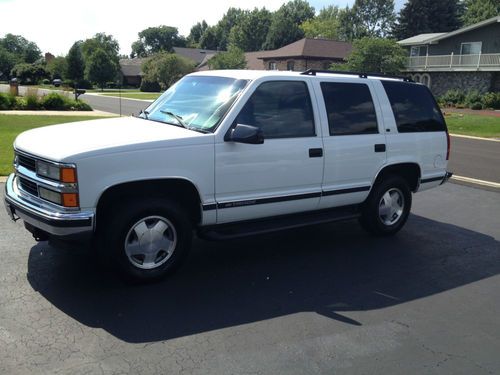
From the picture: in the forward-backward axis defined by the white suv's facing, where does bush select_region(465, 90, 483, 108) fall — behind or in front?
behind

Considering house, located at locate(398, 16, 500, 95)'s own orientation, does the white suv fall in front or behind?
in front

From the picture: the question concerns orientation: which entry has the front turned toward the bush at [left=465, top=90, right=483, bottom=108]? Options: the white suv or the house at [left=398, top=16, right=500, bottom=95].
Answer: the house

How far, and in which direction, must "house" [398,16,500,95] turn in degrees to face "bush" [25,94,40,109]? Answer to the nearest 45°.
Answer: approximately 45° to its right

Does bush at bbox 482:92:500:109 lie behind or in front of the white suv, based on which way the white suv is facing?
behind

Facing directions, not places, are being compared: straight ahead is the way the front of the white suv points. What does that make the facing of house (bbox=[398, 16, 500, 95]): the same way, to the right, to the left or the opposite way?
the same way

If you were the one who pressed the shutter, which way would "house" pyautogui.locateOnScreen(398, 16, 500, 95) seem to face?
facing the viewer

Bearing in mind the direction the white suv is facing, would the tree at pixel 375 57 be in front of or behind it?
behind

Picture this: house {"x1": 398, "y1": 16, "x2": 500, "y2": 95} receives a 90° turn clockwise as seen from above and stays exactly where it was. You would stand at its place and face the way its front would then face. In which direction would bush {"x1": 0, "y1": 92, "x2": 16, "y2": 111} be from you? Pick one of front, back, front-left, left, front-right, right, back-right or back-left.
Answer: front-left

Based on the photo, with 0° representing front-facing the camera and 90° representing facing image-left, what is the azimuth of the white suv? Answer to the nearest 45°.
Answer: approximately 45°

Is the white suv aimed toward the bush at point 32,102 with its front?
no

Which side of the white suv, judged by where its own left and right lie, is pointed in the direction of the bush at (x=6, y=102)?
right

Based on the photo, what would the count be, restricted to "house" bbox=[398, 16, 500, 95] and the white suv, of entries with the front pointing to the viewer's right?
0

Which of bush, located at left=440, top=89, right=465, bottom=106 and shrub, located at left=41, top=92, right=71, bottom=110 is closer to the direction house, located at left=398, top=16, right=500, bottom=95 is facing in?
the bush

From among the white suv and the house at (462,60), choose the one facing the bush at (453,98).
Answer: the house

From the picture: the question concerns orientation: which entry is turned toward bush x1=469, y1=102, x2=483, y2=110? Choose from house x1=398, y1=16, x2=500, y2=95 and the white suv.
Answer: the house

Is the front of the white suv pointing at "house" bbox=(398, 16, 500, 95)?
no

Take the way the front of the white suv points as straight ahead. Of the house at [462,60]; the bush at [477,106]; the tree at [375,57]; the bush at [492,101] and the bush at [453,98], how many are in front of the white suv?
0

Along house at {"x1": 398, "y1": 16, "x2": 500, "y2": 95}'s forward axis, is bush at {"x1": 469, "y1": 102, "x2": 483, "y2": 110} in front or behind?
in front

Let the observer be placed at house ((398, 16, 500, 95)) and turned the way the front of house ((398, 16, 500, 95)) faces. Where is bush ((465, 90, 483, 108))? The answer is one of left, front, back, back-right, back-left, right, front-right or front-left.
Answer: front

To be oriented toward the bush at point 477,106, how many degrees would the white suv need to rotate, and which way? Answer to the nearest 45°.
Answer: approximately 180°

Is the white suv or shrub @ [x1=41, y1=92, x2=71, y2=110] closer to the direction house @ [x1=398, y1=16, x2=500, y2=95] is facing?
the white suv
